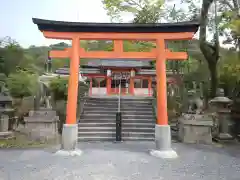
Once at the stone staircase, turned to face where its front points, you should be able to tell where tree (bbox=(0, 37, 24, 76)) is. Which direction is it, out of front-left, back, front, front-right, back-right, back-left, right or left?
back-right

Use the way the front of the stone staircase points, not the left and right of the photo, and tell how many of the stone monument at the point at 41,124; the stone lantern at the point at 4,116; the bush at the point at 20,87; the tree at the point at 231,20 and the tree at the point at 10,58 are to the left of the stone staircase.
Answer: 1

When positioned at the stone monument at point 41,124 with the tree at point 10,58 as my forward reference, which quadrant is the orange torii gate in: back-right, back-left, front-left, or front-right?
back-right

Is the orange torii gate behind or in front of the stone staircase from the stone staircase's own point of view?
in front

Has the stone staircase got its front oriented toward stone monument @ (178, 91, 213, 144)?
no

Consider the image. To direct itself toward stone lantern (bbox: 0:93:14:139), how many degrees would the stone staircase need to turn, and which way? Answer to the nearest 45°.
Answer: approximately 90° to its right

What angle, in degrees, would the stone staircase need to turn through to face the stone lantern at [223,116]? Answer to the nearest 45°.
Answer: approximately 90° to its left

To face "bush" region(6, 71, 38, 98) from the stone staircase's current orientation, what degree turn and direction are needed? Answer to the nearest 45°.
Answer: approximately 135° to its right

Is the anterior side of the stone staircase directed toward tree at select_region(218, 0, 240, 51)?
no

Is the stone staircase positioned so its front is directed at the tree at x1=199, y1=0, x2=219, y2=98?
no

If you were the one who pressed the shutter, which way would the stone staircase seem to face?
facing the viewer

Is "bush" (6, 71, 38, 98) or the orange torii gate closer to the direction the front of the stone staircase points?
the orange torii gate

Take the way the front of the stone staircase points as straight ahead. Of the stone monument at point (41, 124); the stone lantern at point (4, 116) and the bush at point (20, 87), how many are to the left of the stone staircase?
0

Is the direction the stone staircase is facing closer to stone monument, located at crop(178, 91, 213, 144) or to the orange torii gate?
the orange torii gate

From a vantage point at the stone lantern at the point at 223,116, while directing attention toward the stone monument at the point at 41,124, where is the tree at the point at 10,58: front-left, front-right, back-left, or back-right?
front-right

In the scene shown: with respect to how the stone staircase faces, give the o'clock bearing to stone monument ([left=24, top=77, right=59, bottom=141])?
The stone monument is roughly at 2 o'clock from the stone staircase.

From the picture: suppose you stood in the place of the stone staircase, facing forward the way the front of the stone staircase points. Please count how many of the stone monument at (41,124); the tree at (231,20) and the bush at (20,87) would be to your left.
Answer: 1

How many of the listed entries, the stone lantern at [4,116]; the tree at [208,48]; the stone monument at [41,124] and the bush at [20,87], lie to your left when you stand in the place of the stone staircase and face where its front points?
1
